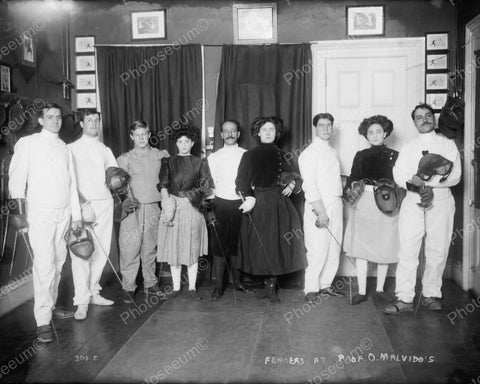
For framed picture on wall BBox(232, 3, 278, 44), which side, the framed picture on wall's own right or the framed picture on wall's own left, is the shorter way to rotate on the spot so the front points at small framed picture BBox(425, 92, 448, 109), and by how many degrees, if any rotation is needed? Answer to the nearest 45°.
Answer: approximately 90° to the framed picture on wall's own left

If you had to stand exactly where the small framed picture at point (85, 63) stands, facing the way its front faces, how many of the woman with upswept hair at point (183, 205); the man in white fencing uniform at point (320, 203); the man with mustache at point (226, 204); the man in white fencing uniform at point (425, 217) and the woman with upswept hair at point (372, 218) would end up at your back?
0

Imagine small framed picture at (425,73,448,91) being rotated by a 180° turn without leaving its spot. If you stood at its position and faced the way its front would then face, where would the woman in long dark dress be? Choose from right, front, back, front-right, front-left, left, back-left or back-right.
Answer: back-left

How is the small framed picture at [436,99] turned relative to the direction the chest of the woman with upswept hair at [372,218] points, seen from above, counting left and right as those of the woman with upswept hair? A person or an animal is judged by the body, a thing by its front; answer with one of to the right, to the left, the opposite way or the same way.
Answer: the same way

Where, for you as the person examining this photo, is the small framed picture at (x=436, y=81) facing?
facing the viewer

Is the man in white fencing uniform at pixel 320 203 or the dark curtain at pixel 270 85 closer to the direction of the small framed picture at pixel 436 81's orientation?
the man in white fencing uniform

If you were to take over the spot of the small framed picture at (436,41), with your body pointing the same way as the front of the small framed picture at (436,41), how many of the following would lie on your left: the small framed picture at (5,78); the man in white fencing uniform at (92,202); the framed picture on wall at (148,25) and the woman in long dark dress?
0

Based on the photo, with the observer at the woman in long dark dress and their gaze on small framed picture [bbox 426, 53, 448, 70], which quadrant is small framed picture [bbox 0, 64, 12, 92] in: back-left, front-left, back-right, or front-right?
back-left

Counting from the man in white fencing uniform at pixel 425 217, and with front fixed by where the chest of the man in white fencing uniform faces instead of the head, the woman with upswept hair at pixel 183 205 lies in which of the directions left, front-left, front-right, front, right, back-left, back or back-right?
right

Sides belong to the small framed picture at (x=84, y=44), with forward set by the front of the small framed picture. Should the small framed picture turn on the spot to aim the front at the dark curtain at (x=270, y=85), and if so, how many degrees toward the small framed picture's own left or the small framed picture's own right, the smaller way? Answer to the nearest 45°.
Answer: approximately 45° to the small framed picture's own left

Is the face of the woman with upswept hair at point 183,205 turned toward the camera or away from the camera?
toward the camera

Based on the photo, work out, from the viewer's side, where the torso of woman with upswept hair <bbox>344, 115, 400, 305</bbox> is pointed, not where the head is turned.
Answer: toward the camera

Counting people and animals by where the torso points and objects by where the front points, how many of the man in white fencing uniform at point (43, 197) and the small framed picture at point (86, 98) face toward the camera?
2

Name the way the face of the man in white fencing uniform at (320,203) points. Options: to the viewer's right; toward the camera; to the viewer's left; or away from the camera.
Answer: toward the camera

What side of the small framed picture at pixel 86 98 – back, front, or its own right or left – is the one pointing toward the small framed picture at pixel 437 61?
left

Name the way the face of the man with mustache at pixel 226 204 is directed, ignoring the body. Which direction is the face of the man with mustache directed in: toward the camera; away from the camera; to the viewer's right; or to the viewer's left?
toward the camera

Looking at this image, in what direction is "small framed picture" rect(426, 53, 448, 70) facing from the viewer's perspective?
toward the camera

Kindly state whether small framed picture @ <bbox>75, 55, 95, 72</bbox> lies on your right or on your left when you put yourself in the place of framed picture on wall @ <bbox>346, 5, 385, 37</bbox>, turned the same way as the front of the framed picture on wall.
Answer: on your right
